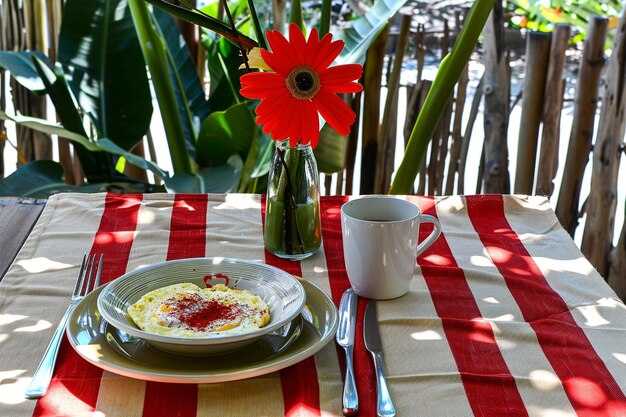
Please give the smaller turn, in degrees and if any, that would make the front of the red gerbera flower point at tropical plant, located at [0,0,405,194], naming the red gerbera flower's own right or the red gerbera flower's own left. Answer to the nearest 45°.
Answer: approximately 180°

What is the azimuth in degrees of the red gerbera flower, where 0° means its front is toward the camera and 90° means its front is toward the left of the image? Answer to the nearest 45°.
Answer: approximately 0°

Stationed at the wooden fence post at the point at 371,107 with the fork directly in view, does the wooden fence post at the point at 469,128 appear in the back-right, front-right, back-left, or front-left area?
back-left

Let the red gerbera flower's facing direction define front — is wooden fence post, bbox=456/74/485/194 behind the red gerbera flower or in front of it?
behind

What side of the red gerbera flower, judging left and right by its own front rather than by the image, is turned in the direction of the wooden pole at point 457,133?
back

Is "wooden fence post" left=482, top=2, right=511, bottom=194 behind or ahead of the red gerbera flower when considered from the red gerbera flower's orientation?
behind

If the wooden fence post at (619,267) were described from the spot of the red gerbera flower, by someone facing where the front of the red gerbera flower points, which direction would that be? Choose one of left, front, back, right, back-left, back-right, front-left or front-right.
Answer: back-left

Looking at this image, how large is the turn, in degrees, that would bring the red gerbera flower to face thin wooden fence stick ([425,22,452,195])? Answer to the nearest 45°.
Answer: approximately 180°
